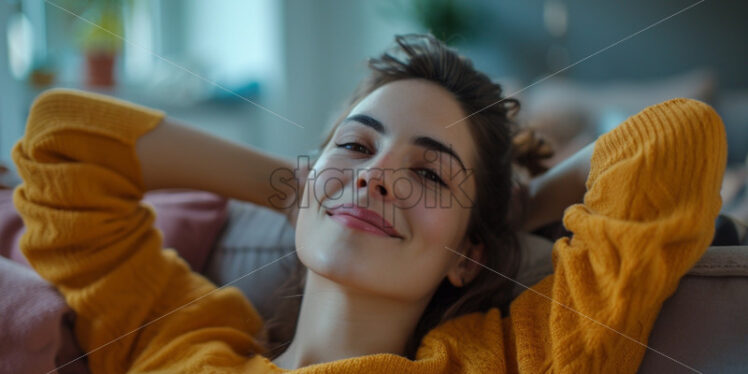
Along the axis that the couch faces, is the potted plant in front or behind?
behind

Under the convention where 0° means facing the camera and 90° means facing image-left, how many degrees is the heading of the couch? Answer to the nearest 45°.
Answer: approximately 0°

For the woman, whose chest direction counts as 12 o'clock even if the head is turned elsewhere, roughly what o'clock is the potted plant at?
The potted plant is roughly at 5 o'clock from the woman.

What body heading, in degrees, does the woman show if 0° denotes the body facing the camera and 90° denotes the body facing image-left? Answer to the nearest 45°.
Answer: approximately 0°
